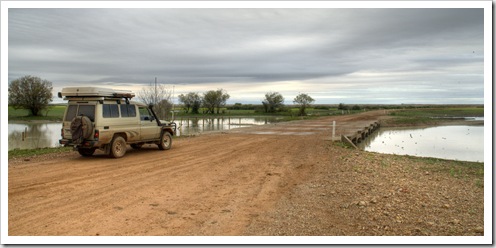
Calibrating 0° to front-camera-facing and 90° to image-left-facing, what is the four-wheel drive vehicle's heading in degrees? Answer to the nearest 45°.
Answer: approximately 225°
